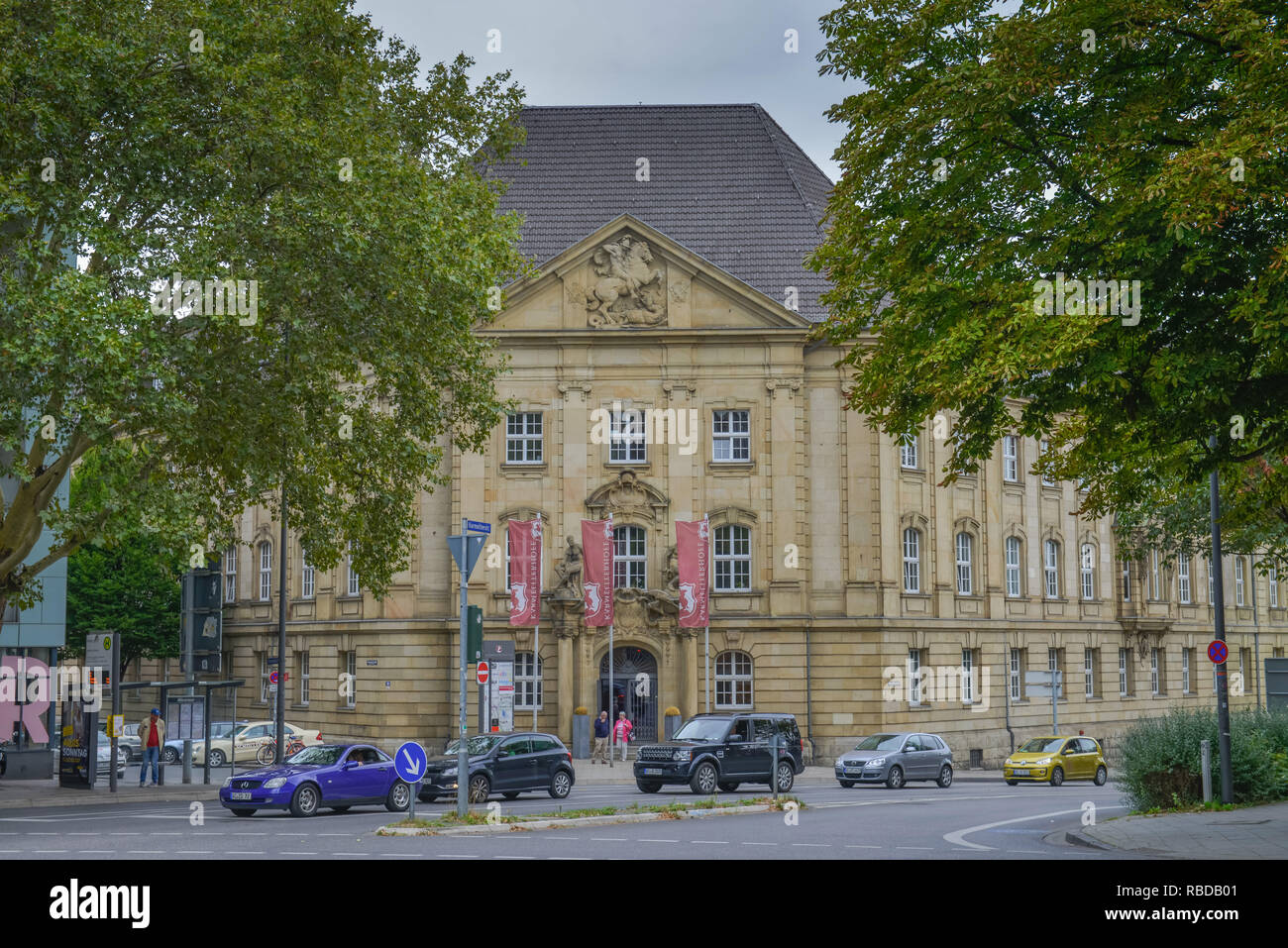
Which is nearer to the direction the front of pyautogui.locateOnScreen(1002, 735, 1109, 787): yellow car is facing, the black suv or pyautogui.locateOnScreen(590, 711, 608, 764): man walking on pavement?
the black suv

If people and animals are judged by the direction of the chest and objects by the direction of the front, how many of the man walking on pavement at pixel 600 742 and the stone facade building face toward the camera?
2

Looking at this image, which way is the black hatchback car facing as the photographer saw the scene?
facing the viewer and to the left of the viewer

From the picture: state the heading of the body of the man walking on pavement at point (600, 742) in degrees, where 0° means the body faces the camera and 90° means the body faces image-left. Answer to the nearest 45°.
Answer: approximately 0°

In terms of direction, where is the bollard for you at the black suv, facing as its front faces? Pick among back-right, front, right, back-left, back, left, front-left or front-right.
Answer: left

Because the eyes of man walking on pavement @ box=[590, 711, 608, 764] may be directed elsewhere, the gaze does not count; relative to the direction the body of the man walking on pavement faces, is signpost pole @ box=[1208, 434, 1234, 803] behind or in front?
in front

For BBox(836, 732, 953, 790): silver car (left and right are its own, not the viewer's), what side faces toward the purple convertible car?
front

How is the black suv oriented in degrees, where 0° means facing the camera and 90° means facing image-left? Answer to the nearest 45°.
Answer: approximately 45°

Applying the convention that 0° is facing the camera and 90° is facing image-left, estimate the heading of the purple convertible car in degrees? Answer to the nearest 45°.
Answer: approximately 45°

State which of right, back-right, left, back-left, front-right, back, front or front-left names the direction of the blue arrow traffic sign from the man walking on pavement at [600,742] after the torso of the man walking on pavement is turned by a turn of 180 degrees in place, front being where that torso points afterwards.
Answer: back
